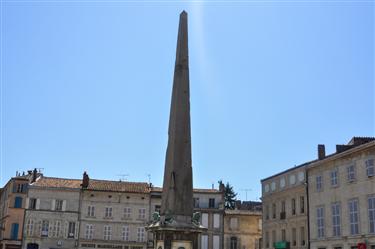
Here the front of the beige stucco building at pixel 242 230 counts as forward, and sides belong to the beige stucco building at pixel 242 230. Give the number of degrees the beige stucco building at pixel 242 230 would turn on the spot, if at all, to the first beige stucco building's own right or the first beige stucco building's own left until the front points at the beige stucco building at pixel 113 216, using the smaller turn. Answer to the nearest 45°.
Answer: approximately 90° to the first beige stucco building's own right

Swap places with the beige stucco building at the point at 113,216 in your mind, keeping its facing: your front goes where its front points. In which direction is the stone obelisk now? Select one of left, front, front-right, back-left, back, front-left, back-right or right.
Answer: front

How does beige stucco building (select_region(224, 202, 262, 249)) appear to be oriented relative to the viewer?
toward the camera

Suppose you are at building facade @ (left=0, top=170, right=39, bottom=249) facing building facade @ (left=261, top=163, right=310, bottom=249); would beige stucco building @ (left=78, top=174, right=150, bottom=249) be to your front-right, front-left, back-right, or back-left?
front-left

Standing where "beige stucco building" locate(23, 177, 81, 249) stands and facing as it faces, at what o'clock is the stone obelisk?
The stone obelisk is roughly at 12 o'clock from the beige stucco building.

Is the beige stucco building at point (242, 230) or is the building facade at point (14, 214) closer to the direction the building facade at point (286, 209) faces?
the building facade

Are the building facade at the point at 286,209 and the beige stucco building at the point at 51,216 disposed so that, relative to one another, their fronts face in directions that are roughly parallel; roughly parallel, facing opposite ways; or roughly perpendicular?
roughly perpendicular

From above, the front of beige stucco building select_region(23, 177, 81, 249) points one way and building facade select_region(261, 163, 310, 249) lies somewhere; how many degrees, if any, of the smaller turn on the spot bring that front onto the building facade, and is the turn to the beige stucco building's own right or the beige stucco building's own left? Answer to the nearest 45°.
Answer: approximately 45° to the beige stucco building's own left

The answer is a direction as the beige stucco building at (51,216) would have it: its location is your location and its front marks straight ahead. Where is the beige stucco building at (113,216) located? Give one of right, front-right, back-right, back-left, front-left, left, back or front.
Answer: left

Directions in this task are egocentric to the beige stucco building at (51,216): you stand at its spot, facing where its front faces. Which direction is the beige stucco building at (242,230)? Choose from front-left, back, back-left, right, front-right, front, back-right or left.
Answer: left

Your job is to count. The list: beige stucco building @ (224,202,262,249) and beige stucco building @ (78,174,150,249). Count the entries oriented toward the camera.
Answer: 2

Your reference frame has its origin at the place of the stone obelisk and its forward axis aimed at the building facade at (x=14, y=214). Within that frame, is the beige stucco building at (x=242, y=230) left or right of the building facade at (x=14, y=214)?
right

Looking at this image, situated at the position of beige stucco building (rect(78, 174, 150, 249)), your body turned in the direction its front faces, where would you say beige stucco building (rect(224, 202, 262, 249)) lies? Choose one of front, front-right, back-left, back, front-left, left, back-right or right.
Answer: left

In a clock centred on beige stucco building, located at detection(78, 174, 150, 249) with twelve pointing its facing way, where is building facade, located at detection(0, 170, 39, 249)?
The building facade is roughly at 3 o'clock from the beige stucco building.

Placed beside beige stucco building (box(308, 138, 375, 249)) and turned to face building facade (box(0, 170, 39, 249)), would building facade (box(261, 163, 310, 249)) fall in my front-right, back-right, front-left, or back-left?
front-right

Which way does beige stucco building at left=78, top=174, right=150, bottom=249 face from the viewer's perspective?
toward the camera

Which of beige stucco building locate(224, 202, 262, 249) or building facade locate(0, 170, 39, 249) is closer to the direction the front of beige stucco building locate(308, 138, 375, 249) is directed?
the building facade

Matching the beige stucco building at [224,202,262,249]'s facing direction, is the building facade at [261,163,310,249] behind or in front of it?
in front

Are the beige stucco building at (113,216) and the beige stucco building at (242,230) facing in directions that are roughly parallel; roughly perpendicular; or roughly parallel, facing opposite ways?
roughly parallel
